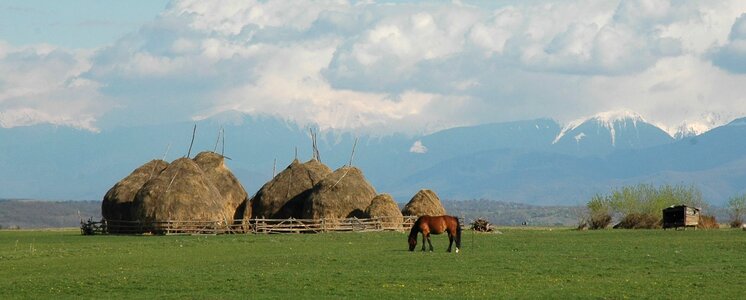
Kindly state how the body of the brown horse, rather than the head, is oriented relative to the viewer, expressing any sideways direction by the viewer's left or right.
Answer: facing to the left of the viewer
